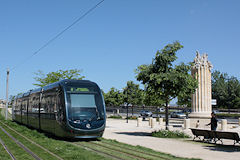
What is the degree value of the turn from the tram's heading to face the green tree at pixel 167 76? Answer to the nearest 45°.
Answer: approximately 90° to its left

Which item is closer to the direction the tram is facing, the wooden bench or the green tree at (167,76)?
the wooden bench

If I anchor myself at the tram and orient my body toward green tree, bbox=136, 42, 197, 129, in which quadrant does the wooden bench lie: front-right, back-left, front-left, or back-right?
front-right

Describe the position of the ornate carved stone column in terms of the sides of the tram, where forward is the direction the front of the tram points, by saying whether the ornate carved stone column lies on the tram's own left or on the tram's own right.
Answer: on the tram's own left

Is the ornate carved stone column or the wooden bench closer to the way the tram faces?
the wooden bench

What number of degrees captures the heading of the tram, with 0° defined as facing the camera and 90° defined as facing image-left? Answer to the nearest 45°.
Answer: approximately 315°

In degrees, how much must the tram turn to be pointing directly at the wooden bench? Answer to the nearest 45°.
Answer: approximately 45° to its left

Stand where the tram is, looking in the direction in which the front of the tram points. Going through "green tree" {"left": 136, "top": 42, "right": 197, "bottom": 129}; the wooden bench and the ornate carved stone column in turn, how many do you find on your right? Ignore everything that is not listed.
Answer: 0
